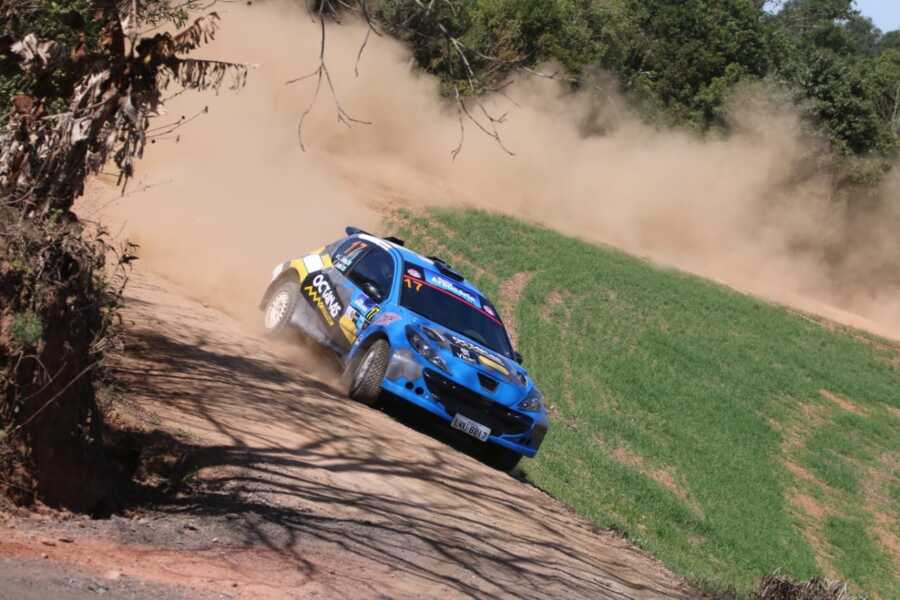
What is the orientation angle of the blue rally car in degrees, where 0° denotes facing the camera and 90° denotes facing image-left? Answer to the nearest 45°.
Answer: approximately 315°

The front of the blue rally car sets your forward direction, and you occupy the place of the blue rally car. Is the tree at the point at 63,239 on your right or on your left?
on your right
